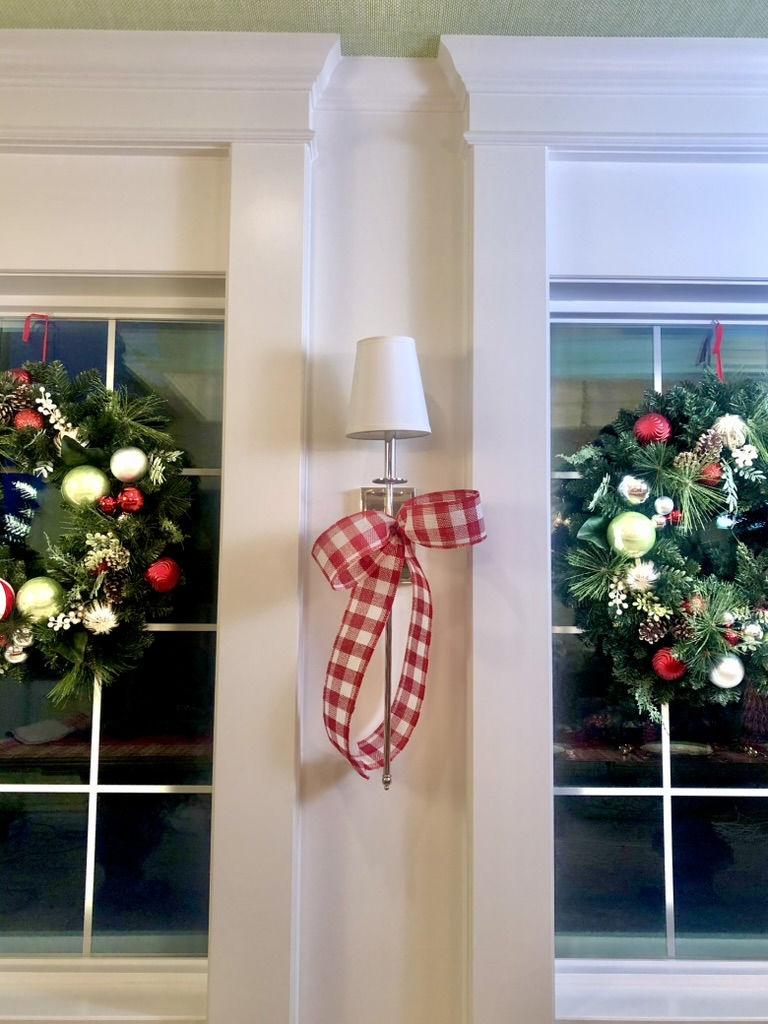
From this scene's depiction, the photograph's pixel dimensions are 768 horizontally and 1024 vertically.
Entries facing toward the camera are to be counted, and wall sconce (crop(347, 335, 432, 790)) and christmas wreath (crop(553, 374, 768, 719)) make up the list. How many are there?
2

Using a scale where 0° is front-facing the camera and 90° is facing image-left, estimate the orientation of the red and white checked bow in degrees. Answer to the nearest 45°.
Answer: approximately 0°

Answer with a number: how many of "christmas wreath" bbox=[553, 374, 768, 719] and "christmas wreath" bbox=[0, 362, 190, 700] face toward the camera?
2

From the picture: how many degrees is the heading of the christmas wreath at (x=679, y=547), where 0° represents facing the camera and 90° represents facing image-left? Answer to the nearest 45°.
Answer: approximately 0°
